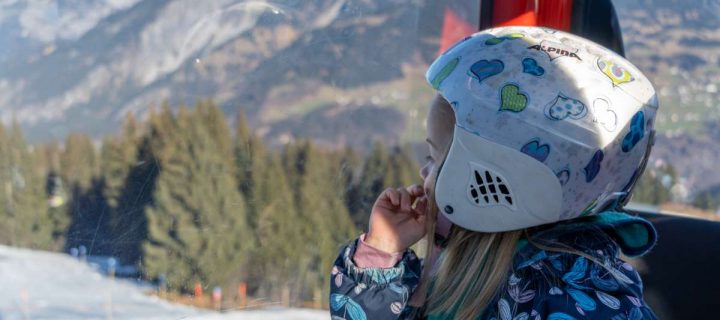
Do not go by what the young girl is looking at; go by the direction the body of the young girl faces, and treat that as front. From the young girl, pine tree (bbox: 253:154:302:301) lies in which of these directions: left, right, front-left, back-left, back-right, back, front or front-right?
front-right

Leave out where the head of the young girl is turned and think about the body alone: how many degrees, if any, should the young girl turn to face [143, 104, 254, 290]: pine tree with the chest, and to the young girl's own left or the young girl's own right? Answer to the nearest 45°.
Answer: approximately 45° to the young girl's own right

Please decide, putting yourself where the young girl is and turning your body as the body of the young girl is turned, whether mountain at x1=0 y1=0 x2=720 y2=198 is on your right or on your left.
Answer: on your right

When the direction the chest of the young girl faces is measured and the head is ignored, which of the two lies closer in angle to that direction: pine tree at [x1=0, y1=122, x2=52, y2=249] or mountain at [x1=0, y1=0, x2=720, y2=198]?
the pine tree

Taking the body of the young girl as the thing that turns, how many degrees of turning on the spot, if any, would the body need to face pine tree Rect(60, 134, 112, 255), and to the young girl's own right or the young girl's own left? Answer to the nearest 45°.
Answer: approximately 45° to the young girl's own right

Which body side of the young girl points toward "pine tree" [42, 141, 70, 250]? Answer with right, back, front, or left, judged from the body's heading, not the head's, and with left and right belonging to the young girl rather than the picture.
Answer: front

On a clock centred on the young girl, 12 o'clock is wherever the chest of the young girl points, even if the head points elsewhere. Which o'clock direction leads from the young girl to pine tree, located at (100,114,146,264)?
The pine tree is roughly at 1 o'clock from the young girl.

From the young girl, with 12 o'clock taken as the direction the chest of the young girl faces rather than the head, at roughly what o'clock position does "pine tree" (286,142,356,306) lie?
The pine tree is roughly at 2 o'clock from the young girl.

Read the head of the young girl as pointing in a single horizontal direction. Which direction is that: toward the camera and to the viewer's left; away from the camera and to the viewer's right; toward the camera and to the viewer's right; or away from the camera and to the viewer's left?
away from the camera and to the viewer's left

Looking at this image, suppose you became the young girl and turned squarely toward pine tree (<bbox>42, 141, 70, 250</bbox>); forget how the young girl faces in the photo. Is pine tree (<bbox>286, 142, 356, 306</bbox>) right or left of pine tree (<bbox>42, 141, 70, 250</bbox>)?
right

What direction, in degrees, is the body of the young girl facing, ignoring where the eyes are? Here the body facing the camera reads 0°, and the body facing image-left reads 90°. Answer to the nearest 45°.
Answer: approximately 90°
